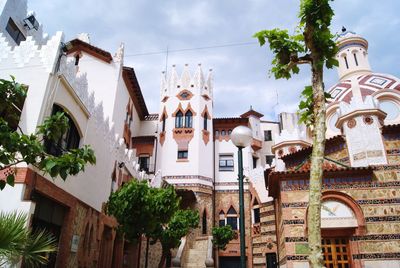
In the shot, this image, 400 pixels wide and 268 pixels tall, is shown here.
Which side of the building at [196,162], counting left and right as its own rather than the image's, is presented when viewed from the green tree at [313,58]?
front

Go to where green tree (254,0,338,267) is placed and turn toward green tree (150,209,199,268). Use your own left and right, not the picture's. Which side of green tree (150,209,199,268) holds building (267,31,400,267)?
right

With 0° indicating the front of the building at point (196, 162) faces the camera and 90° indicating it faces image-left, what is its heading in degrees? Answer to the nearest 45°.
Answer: approximately 0°
